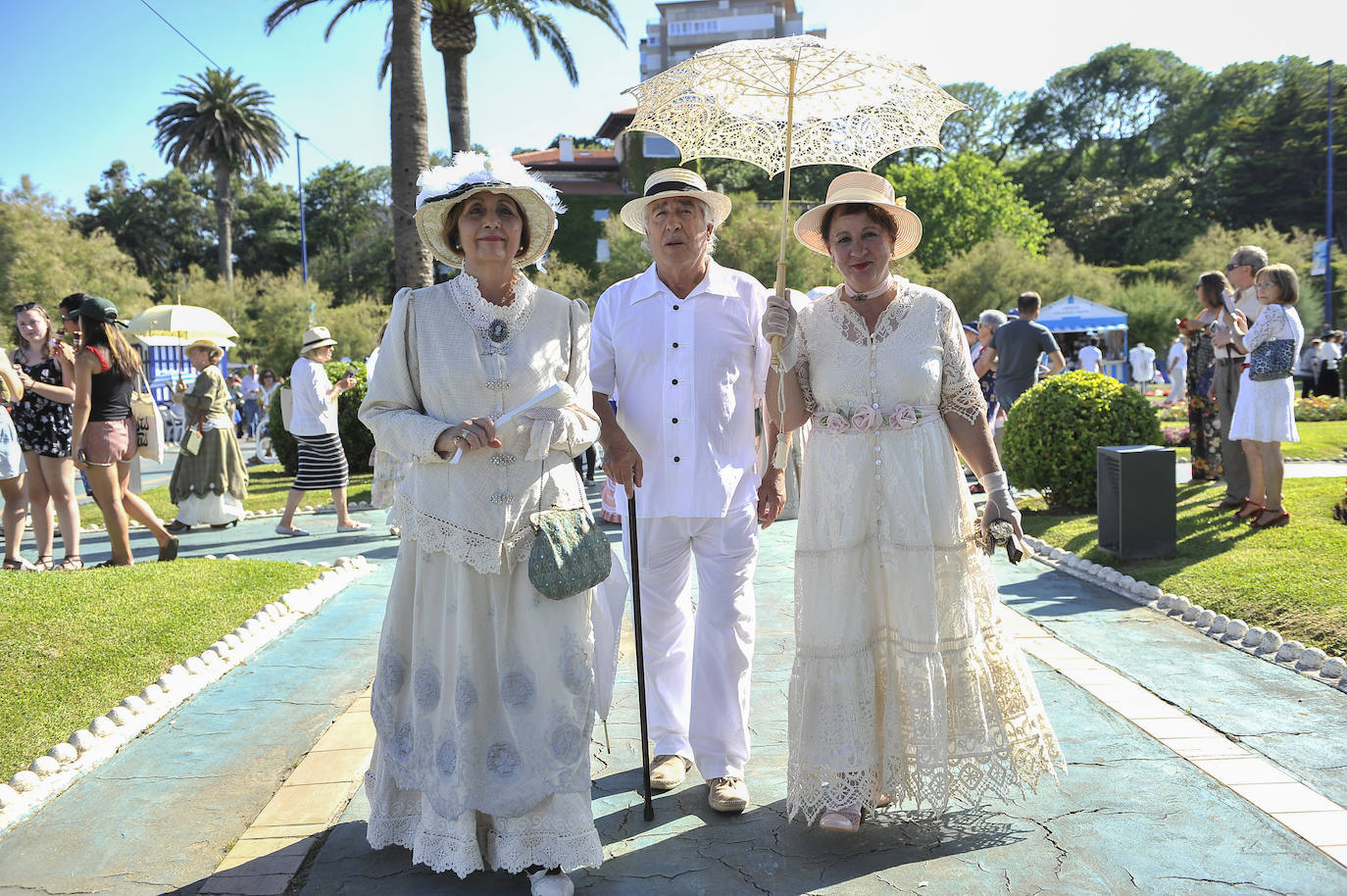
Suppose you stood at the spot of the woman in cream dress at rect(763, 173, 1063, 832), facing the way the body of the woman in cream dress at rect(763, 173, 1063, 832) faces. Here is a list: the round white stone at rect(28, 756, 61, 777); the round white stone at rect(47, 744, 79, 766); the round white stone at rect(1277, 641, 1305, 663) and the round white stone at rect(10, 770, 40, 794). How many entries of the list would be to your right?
3

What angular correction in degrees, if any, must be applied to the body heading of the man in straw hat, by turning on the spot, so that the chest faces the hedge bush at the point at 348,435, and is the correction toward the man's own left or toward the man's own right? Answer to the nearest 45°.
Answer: approximately 135° to the man's own right

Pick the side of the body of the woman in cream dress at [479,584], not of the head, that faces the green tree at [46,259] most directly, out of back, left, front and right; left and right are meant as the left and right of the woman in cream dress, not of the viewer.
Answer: back

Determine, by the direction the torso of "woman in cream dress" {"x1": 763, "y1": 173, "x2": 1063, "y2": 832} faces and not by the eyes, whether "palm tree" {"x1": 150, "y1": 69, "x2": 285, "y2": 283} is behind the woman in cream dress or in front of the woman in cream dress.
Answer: behind

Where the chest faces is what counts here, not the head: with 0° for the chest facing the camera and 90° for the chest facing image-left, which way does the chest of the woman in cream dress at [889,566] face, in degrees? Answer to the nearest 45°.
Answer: approximately 0°

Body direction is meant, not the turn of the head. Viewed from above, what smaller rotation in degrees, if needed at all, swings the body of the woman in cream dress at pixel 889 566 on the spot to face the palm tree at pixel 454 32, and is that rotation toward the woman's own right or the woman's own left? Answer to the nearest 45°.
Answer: approximately 135° to the woman's own right

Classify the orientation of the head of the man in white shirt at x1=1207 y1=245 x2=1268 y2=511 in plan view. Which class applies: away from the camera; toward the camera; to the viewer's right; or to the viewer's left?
to the viewer's left
